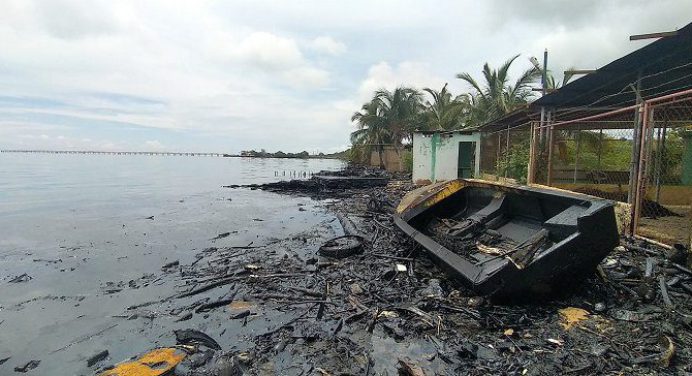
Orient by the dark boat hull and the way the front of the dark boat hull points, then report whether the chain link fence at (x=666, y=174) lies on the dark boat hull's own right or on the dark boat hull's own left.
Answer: on the dark boat hull's own right

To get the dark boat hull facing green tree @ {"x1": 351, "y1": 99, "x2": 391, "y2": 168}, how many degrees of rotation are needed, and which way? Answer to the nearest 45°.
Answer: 0° — it already faces it

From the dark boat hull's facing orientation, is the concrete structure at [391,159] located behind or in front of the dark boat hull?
in front

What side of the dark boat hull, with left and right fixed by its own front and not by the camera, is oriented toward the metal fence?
right

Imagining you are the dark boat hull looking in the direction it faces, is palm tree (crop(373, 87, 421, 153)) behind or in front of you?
in front

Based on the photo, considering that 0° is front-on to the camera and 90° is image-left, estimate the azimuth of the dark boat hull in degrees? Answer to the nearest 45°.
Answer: approximately 135°

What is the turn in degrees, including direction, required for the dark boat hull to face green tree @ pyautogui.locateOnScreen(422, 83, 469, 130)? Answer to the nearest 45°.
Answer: approximately 45° to its right

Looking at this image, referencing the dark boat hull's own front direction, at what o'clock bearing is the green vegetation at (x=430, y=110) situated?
The green vegetation is roughly at 1 o'clock from the dark boat hull.

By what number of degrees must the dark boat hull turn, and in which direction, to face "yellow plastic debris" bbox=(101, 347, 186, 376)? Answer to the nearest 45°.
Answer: approximately 90° to its left

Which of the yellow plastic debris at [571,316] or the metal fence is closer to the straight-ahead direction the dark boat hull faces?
the metal fence
